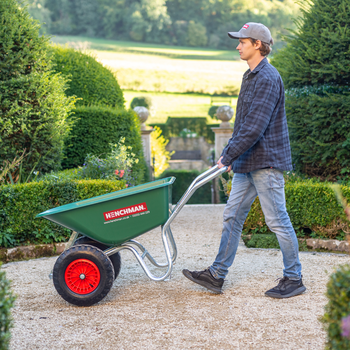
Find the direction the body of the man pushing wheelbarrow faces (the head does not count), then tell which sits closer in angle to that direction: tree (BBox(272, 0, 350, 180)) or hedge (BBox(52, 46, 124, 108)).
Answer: the hedge

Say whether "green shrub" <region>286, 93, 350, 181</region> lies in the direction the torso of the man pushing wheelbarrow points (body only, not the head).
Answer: no

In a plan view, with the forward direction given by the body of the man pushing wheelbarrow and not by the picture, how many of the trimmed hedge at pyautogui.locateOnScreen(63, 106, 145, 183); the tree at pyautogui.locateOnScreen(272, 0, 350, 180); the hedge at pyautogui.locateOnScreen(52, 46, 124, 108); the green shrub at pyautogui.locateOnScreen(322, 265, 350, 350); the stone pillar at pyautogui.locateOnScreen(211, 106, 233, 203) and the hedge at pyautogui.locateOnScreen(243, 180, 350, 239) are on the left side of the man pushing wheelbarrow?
1

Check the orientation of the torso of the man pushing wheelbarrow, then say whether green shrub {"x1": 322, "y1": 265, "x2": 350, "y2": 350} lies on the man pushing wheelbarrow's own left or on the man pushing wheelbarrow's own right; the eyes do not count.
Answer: on the man pushing wheelbarrow's own left

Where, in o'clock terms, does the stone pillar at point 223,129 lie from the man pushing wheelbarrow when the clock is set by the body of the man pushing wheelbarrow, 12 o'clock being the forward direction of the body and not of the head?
The stone pillar is roughly at 3 o'clock from the man pushing wheelbarrow.

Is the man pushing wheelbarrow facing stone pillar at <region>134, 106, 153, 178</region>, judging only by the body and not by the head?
no

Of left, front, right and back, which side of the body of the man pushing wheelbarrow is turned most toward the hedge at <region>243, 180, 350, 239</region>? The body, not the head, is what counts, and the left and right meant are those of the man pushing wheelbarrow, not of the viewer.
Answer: right

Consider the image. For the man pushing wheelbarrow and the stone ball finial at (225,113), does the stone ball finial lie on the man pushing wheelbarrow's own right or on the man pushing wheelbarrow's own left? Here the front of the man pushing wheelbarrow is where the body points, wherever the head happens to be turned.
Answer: on the man pushing wheelbarrow's own right

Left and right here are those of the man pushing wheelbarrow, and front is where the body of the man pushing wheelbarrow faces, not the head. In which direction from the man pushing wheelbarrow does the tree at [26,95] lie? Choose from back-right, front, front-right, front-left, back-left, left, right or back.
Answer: front-right

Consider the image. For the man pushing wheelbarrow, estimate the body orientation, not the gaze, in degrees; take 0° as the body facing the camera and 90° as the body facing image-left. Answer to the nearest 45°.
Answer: approximately 90°

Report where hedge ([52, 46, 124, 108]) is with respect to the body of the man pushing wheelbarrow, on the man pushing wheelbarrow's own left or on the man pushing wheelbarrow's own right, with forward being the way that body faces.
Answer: on the man pushing wheelbarrow's own right

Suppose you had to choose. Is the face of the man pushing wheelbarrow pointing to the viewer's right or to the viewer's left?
to the viewer's left

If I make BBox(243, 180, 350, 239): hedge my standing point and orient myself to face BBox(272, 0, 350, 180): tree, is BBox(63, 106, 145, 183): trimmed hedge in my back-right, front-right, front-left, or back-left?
front-left
